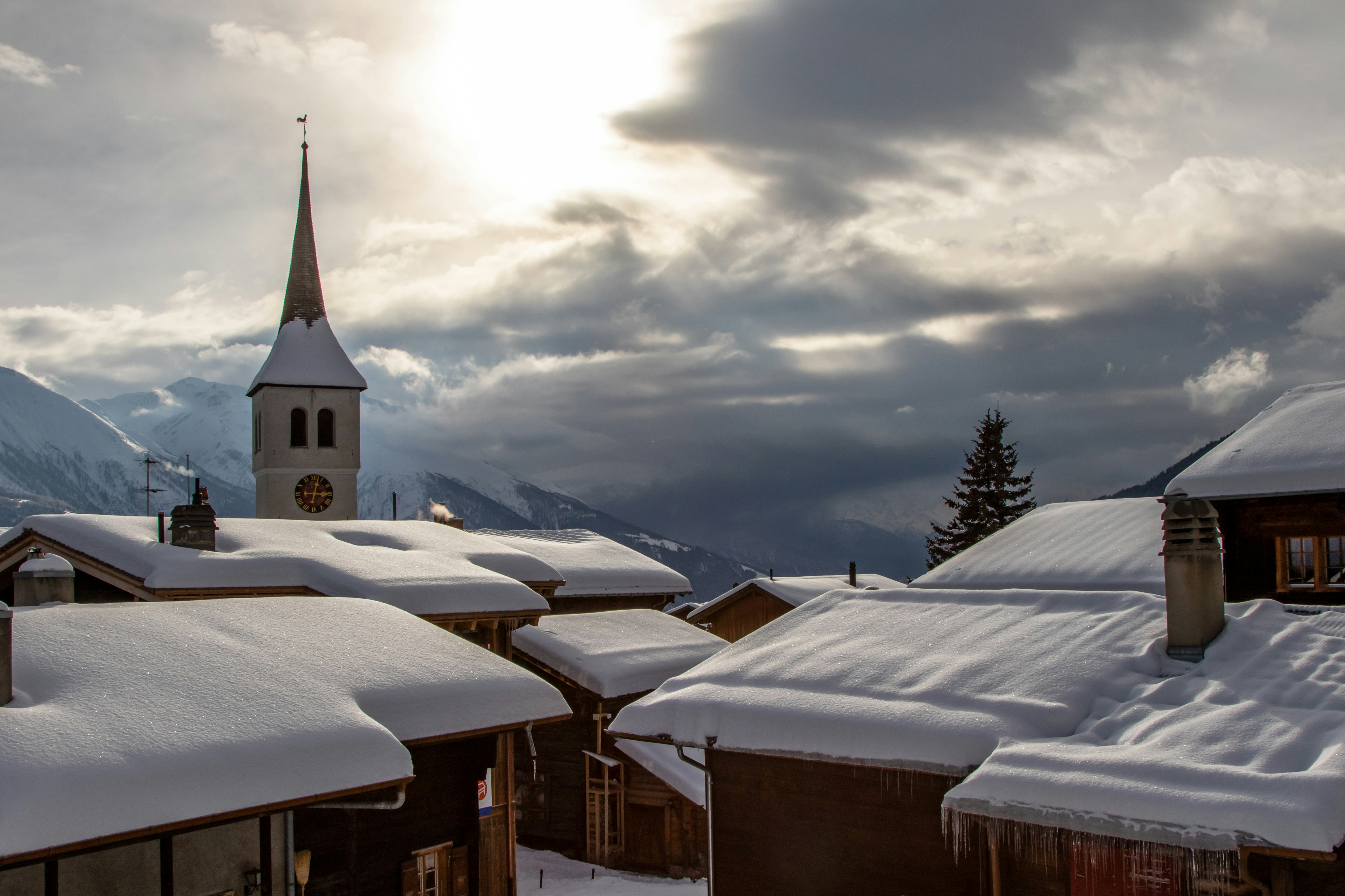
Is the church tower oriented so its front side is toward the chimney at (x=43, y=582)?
yes

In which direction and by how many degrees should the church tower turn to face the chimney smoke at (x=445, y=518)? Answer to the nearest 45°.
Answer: approximately 45° to its left

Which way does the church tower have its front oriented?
toward the camera

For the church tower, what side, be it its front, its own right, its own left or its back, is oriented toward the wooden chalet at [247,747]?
front

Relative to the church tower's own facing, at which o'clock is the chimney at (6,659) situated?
The chimney is roughly at 12 o'clock from the church tower.

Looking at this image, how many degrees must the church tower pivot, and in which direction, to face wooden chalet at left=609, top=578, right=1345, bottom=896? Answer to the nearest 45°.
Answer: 0° — it already faces it

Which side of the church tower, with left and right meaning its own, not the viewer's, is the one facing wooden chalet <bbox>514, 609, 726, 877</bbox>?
front

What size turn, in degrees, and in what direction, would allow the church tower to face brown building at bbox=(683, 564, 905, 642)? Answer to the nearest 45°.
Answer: approximately 90° to its left

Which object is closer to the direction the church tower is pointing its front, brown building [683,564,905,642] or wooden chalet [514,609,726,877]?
the wooden chalet

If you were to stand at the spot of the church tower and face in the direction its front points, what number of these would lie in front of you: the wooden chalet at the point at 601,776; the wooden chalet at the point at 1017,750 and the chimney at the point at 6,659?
3
